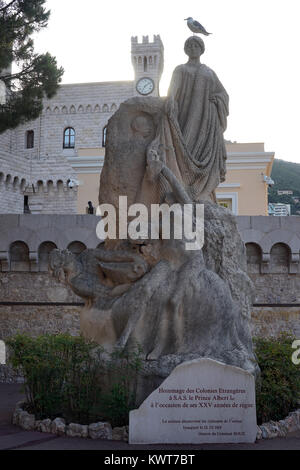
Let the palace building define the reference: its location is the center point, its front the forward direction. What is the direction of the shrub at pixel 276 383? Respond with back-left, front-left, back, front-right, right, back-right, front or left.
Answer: front

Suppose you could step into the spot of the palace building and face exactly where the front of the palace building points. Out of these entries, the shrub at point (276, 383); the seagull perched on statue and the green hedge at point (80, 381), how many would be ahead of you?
3

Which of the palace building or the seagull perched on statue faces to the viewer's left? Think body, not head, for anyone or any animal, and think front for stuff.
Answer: the seagull perched on statue

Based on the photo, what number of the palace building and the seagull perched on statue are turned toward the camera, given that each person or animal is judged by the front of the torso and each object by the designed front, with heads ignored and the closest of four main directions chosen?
1

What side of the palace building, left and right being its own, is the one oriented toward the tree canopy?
front

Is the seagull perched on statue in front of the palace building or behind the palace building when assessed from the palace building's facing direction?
in front

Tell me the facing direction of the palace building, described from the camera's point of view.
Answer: facing the viewer
